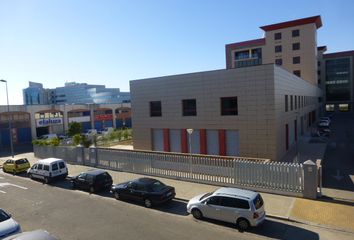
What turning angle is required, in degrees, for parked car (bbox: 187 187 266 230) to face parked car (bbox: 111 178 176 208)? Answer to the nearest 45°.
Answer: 0° — it already faces it

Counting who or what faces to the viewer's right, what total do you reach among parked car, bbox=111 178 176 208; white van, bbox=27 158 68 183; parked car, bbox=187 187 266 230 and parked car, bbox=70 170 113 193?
0

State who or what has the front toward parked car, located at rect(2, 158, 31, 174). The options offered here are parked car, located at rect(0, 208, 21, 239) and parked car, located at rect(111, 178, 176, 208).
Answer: parked car, located at rect(111, 178, 176, 208)

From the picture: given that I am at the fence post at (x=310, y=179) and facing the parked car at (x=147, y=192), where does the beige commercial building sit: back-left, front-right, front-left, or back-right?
front-right

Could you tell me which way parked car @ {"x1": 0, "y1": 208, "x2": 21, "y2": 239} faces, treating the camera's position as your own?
facing the viewer and to the right of the viewer

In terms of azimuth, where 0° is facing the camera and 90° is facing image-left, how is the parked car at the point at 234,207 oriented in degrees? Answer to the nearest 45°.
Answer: approximately 135°

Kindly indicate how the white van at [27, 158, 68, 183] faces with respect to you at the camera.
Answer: facing away from the viewer and to the left of the viewer

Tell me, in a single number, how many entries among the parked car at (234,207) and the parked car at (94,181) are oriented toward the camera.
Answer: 0

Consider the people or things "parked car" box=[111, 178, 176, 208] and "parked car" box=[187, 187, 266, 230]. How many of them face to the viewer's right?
0

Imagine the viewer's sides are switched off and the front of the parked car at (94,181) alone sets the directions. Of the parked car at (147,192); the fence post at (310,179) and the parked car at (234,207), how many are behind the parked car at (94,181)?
3

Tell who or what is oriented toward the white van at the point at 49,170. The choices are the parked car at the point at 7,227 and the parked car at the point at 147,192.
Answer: the parked car at the point at 147,192

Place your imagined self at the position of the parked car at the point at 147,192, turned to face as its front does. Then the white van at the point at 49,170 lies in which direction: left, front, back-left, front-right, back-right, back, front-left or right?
front

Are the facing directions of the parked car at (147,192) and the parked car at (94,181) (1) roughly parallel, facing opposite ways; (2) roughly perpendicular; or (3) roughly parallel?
roughly parallel

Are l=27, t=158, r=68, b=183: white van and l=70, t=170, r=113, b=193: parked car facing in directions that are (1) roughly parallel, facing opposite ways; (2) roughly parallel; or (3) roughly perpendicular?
roughly parallel
